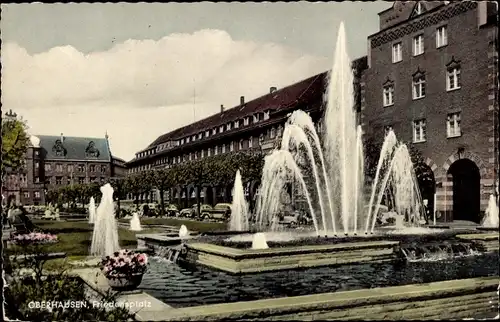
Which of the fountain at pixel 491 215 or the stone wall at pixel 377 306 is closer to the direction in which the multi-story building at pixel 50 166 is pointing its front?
the stone wall

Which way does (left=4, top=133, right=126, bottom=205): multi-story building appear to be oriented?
toward the camera

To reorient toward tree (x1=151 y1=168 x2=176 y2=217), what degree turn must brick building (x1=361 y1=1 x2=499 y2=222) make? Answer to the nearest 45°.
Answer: approximately 90° to its right

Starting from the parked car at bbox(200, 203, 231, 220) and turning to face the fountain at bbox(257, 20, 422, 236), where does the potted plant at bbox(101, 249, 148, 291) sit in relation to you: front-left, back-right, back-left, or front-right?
front-right

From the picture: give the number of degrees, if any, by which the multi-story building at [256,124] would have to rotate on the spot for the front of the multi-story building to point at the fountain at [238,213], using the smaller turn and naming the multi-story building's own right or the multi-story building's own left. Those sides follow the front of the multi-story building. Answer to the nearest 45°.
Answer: approximately 45° to the multi-story building's own left

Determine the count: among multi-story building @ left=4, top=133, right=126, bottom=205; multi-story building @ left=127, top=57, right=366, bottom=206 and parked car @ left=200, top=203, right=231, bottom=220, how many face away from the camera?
0

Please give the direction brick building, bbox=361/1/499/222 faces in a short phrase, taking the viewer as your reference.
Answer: facing the viewer and to the left of the viewer

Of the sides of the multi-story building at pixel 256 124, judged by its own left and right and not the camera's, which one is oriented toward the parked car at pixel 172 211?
front
